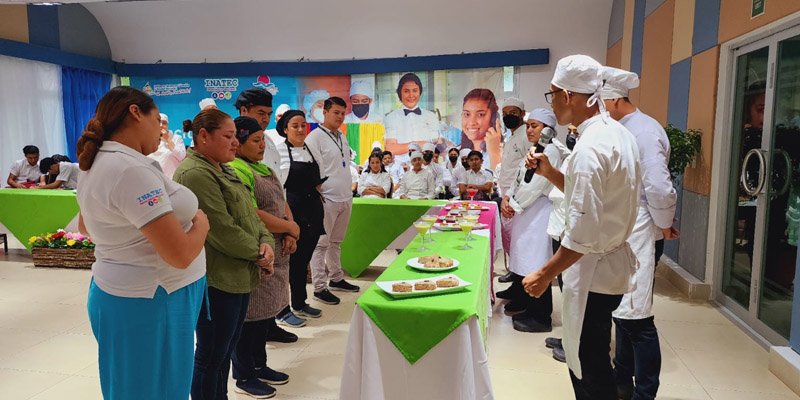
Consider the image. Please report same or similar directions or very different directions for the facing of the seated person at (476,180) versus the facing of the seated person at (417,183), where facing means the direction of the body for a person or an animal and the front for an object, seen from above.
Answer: same or similar directions

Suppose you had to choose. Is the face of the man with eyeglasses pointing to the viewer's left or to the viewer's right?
to the viewer's left

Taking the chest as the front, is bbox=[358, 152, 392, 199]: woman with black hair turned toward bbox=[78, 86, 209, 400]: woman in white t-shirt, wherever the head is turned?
yes

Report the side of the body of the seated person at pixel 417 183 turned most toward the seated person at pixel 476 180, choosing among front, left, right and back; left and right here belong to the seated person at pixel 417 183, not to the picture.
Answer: left

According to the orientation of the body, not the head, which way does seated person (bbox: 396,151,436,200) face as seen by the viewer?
toward the camera

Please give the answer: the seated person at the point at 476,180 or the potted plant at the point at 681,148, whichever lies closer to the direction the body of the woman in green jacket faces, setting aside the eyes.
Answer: the potted plant

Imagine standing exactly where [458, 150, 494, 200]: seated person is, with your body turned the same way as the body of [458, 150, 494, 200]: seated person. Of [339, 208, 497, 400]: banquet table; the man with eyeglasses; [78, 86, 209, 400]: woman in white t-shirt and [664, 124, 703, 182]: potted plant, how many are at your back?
0

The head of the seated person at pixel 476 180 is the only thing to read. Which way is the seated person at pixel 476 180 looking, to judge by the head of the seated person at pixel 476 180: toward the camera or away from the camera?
toward the camera

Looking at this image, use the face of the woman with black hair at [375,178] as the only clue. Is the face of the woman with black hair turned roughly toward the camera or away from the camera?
toward the camera

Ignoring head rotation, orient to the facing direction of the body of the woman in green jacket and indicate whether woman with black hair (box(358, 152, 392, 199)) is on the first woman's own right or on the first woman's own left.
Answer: on the first woman's own left

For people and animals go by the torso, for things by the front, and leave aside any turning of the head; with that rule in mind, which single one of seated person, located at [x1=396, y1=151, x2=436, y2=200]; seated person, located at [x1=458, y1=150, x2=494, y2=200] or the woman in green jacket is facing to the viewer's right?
the woman in green jacket

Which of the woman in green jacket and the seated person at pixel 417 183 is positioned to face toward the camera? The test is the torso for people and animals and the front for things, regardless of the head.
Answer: the seated person

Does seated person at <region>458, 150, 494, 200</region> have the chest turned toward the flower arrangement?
no

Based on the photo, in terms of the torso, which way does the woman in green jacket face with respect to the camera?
to the viewer's right

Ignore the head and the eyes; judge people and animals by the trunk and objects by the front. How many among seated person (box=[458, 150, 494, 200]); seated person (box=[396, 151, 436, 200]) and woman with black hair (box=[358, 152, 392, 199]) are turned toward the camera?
3

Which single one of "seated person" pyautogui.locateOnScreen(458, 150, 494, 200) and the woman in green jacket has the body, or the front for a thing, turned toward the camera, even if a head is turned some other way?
the seated person

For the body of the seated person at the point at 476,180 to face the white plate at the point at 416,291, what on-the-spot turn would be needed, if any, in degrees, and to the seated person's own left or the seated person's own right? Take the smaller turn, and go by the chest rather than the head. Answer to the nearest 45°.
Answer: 0° — they already face it

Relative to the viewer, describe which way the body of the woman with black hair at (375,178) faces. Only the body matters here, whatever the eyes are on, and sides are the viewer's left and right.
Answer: facing the viewer

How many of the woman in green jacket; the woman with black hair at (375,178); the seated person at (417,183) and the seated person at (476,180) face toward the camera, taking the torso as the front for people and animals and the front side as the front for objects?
3

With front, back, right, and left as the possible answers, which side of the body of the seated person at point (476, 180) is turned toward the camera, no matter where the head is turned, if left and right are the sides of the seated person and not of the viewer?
front

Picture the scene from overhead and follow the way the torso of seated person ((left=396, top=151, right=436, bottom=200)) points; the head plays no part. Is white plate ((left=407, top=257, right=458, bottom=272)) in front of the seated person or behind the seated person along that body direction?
in front
